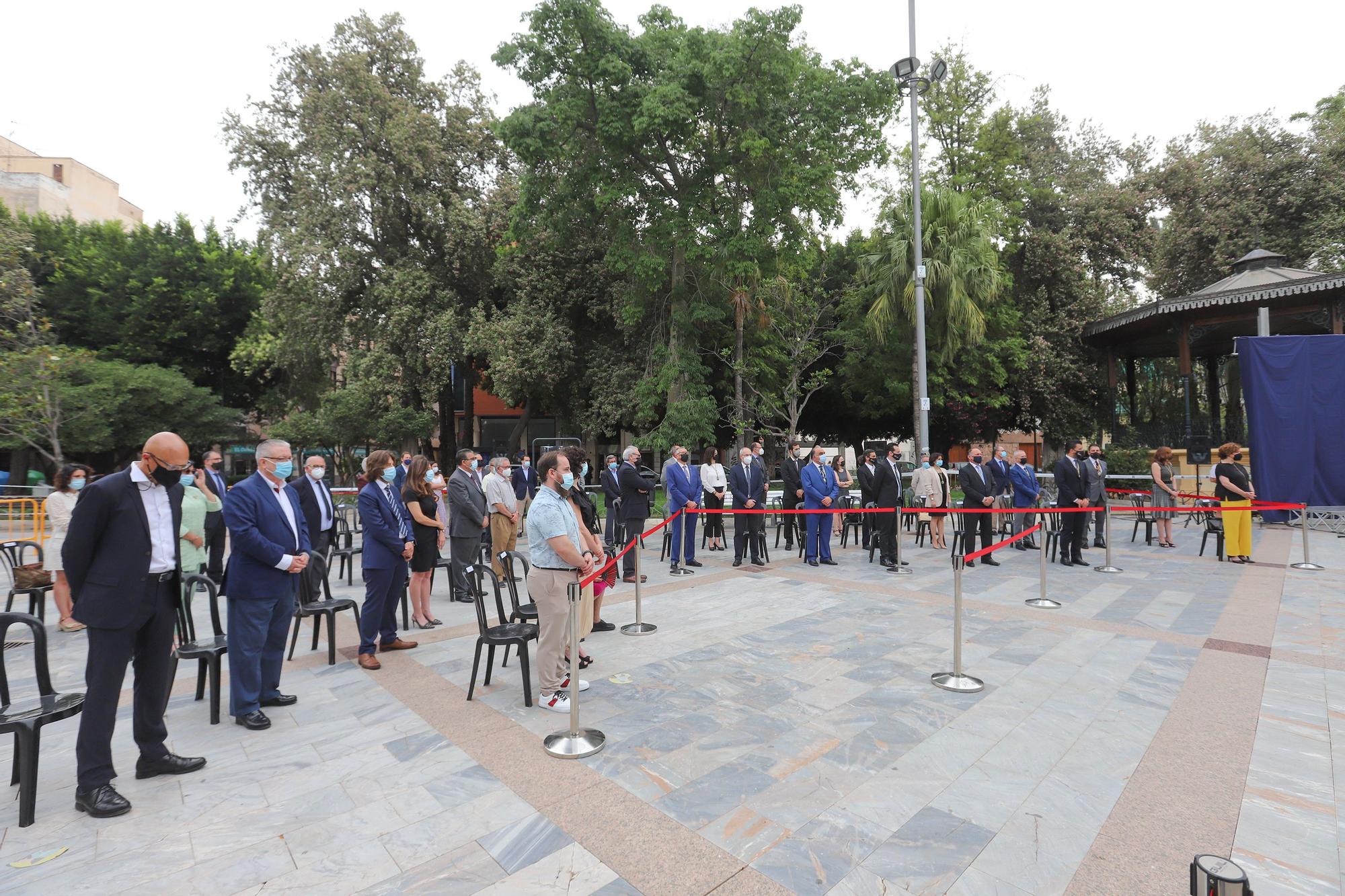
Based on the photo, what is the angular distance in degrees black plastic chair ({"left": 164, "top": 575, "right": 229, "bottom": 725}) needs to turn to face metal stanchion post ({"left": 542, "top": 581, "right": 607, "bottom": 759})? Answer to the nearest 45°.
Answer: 0° — it already faces it

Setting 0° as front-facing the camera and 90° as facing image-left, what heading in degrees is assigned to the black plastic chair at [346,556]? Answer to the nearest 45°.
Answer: approximately 315°

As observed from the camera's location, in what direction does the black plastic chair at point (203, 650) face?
facing the viewer and to the right of the viewer

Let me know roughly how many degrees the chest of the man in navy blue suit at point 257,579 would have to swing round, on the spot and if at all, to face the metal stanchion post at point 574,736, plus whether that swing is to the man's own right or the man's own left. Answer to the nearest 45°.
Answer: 0° — they already face it

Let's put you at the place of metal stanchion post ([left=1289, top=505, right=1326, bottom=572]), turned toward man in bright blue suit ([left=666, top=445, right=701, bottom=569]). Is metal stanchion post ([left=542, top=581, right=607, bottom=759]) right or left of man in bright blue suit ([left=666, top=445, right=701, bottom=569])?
left

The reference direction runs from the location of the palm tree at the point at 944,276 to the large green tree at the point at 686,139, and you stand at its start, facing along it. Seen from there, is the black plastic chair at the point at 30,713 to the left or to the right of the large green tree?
left

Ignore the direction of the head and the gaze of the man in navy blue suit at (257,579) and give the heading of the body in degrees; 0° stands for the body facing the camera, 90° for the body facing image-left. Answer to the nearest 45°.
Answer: approximately 315°

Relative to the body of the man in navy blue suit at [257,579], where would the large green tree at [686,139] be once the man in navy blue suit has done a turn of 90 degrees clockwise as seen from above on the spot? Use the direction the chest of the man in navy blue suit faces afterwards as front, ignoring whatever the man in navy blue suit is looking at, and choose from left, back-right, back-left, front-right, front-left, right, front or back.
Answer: back

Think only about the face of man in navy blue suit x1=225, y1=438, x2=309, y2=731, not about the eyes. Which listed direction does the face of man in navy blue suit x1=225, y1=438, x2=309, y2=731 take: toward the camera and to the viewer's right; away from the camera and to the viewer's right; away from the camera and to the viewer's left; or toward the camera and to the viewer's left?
toward the camera and to the viewer's right

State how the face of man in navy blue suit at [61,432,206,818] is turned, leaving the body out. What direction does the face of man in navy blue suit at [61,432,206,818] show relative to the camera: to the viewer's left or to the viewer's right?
to the viewer's right

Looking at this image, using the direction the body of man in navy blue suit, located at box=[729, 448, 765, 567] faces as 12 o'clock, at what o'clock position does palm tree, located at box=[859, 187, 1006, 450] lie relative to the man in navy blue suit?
The palm tree is roughly at 7 o'clock from the man in navy blue suit.

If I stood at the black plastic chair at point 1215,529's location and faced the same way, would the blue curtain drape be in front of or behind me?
behind

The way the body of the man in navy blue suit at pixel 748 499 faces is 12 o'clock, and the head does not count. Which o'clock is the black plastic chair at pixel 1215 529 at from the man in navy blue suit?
The black plastic chair is roughly at 9 o'clock from the man in navy blue suit.

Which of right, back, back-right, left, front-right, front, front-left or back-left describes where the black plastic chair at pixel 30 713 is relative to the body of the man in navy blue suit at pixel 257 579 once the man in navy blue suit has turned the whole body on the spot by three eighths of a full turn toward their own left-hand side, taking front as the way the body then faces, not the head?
back-left

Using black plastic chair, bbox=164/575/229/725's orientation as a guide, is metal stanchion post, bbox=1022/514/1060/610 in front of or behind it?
in front
